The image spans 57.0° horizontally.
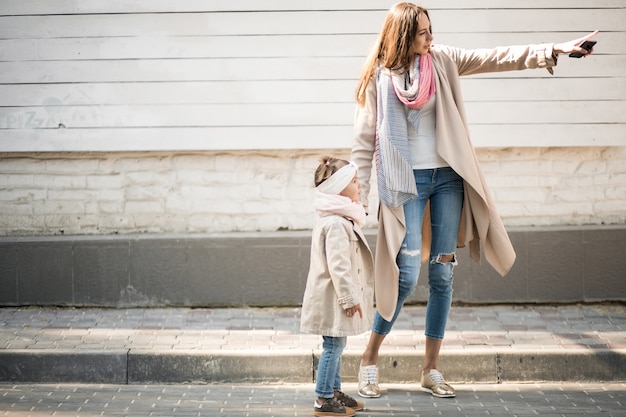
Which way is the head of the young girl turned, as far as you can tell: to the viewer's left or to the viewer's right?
to the viewer's right

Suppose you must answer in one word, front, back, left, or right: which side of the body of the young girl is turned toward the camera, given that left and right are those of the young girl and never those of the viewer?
right
